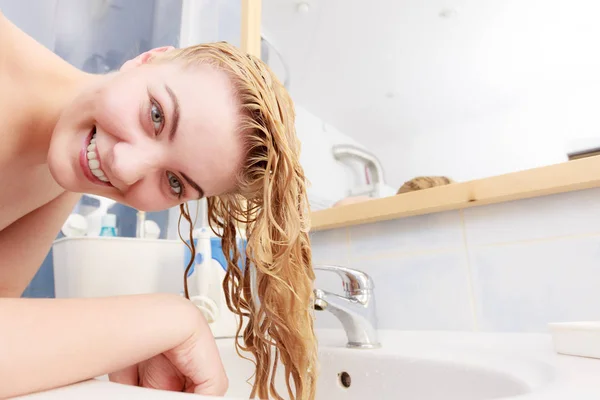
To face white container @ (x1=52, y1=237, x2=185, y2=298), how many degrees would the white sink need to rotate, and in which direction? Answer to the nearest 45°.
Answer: approximately 45° to its right

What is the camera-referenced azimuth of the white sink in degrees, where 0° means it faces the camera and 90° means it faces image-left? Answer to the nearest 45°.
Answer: approximately 45°
